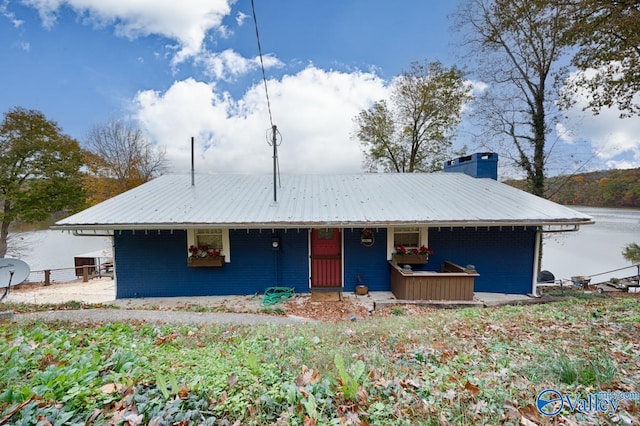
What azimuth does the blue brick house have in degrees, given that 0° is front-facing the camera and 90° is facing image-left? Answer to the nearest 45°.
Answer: approximately 0°

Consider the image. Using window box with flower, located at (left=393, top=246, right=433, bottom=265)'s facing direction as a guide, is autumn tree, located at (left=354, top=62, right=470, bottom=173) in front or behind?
behind

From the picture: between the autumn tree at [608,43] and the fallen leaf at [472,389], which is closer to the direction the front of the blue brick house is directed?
the fallen leaf

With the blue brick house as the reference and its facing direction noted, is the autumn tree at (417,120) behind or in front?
behind

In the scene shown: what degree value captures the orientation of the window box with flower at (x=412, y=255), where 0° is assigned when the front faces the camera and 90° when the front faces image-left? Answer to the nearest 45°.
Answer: approximately 0°

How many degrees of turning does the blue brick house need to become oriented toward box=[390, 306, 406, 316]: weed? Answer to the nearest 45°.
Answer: approximately 45° to its left

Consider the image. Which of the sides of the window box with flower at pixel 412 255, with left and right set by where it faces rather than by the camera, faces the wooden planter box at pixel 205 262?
right
